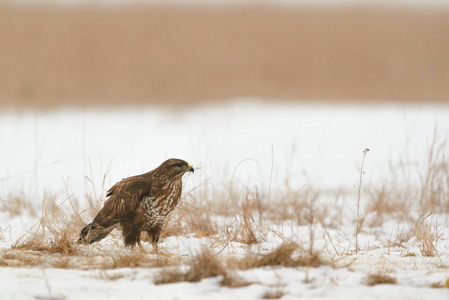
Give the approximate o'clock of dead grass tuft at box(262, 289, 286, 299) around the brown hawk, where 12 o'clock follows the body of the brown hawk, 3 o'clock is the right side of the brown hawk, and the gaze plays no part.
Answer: The dead grass tuft is roughly at 2 o'clock from the brown hawk.

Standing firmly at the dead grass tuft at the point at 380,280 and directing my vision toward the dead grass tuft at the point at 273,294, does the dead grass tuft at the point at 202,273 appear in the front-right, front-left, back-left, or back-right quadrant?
front-right

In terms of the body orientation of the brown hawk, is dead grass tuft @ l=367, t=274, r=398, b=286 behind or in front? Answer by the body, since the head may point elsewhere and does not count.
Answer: in front

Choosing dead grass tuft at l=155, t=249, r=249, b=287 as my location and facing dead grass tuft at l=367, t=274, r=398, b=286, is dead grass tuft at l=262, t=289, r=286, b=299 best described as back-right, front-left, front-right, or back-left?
front-right

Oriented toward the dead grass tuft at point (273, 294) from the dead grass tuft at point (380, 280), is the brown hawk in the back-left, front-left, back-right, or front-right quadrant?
front-right

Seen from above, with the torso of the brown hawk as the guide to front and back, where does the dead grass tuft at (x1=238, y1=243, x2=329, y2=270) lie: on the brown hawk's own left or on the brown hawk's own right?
on the brown hawk's own right

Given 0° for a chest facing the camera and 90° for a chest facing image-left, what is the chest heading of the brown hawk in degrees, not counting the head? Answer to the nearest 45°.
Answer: approximately 270°

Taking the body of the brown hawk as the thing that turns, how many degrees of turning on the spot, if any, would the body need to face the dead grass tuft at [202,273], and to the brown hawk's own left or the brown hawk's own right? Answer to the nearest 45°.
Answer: approximately 90° to the brown hawk's own right
